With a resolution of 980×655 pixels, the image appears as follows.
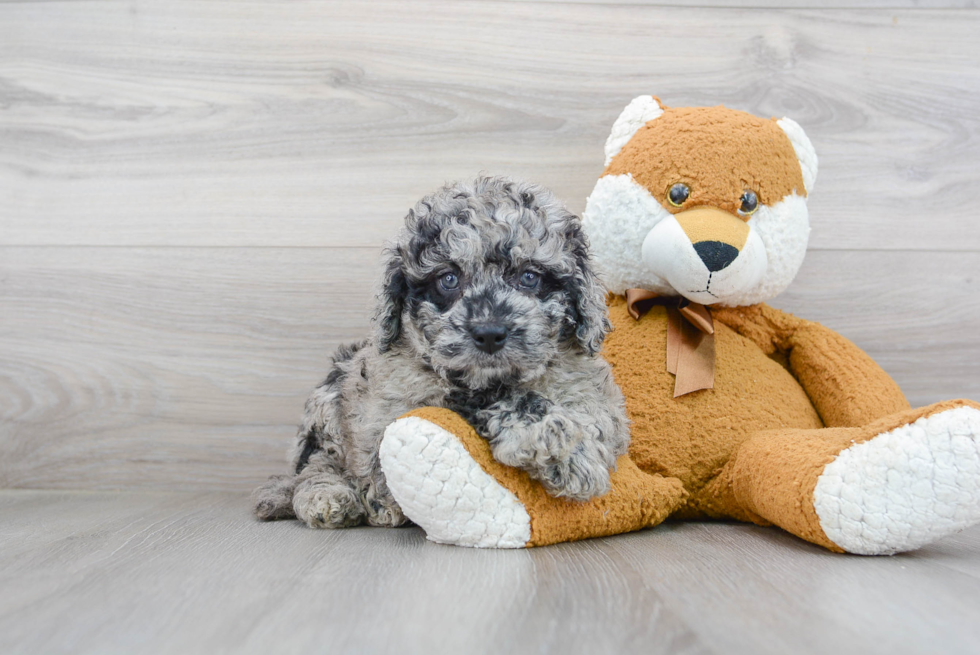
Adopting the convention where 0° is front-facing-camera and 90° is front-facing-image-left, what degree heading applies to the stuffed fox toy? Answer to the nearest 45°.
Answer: approximately 0°
